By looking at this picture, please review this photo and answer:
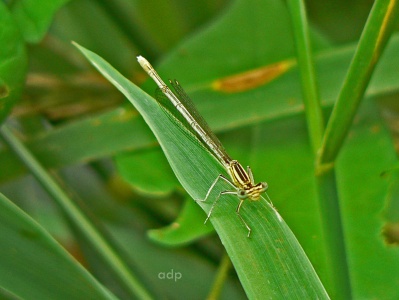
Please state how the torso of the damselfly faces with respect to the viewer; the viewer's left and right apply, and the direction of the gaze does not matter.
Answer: facing the viewer and to the right of the viewer
